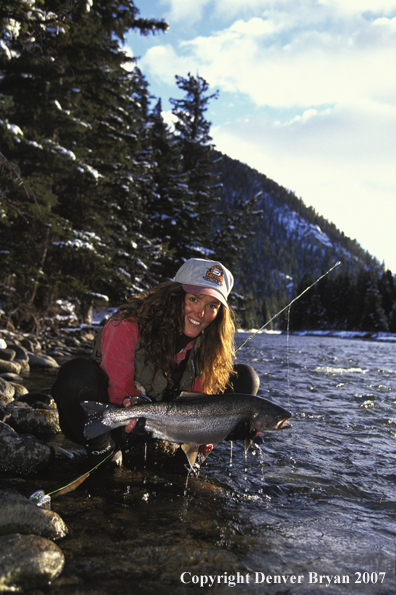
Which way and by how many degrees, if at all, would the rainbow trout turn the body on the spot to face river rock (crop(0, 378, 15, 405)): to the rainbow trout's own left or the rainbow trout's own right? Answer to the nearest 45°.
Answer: approximately 135° to the rainbow trout's own left

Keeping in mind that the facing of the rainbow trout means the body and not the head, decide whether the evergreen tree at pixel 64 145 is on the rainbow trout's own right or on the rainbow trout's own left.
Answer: on the rainbow trout's own left

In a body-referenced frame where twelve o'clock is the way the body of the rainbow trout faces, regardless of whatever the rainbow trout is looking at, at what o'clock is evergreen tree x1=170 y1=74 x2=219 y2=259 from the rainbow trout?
The evergreen tree is roughly at 9 o'clock from the rainbow trout.

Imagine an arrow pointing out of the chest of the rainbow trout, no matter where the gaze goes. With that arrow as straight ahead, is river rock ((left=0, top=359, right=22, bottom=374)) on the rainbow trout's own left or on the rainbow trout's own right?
on the rainbow trout's own left

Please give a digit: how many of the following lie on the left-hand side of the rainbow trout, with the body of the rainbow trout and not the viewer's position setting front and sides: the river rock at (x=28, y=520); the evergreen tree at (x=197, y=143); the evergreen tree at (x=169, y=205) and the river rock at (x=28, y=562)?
2

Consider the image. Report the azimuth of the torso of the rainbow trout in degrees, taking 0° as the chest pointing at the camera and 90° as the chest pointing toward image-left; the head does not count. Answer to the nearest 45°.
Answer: approximately 270°

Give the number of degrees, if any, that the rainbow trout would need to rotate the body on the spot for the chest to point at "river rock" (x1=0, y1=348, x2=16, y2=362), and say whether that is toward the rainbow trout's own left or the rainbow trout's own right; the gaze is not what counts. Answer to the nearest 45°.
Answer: approximately 135° to the rainbow trout's own left

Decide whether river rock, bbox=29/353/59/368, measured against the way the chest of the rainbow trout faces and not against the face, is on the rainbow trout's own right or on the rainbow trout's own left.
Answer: on the rainbow trout's own left
